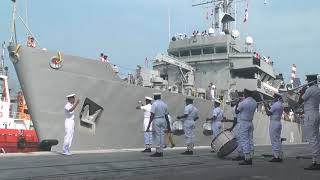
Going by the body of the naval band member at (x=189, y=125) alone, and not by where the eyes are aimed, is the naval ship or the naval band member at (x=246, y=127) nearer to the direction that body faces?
the naval ship

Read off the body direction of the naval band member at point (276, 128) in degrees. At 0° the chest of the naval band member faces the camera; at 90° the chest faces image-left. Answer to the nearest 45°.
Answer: approximately 90°

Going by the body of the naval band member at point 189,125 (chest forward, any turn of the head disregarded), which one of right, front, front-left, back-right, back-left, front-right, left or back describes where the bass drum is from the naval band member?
back-left

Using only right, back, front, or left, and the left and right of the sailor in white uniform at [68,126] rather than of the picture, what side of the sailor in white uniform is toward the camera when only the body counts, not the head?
right

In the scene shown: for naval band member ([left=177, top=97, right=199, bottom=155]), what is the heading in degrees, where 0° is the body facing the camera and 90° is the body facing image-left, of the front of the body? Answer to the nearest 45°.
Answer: approximately 90°

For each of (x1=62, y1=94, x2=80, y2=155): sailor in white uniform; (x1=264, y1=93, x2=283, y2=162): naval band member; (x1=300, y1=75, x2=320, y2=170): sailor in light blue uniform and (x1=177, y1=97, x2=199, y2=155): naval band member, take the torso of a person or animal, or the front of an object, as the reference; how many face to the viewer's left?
3

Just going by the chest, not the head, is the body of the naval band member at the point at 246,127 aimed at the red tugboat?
yes
